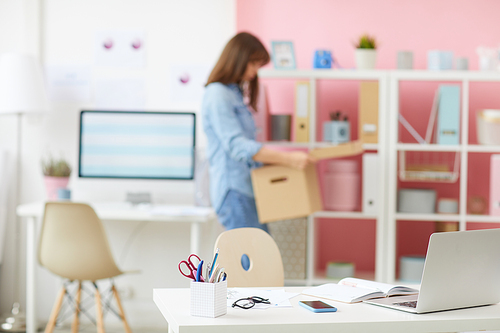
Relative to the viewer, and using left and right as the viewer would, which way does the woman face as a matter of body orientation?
facing to the right of the viewer

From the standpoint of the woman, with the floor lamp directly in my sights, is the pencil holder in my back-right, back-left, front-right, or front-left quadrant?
back-left

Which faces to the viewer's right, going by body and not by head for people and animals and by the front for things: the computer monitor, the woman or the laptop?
the woman

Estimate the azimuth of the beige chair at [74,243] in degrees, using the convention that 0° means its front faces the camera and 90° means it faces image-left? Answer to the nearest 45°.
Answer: approximately 225°

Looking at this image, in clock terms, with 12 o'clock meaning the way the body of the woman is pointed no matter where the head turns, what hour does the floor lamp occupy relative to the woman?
The floor lamp is roughly at 7 o'clock from the woman.

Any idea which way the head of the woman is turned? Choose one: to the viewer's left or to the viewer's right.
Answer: to the viewer's right

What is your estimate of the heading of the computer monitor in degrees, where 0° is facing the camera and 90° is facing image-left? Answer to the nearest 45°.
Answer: approximately 0°

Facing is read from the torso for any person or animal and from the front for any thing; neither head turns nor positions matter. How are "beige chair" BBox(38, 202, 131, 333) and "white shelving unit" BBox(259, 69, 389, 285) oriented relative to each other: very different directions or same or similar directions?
very different directions
